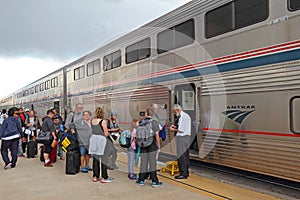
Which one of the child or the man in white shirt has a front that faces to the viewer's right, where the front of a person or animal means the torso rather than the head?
the child

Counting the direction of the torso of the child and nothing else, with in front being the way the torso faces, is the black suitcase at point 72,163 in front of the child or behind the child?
behind

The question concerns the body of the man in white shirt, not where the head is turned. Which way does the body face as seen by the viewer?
to the viewer's left

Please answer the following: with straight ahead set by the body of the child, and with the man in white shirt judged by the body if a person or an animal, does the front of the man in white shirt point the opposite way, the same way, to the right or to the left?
the opposite way

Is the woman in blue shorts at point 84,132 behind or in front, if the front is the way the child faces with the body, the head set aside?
behind

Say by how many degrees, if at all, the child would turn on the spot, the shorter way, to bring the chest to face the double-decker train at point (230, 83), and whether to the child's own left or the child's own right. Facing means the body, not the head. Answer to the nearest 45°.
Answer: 0° — they already face it

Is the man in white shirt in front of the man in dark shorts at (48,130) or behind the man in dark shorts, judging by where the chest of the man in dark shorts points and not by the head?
in front

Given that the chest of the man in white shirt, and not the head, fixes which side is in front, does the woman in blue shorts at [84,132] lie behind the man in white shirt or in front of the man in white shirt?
in front
